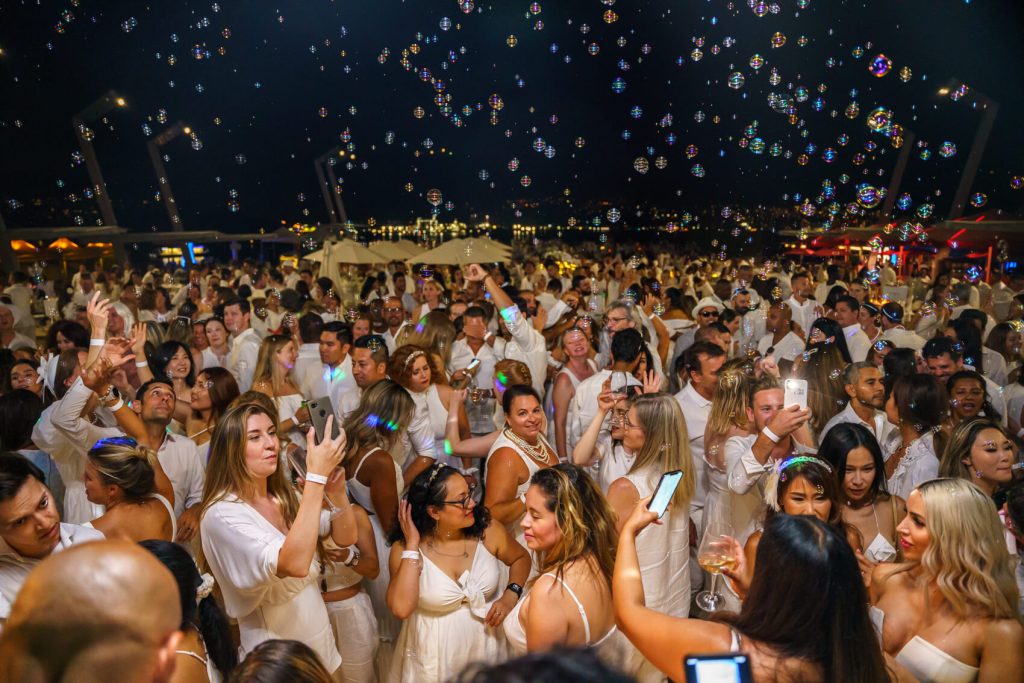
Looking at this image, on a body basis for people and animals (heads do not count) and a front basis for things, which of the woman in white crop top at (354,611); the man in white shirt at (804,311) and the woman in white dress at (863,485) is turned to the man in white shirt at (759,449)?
the man in white shirt at (804,311)

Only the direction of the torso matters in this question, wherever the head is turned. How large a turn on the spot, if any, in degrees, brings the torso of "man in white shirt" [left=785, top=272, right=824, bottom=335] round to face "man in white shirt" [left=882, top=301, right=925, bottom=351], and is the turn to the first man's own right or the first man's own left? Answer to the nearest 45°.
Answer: approximately 45° to the first man's own left

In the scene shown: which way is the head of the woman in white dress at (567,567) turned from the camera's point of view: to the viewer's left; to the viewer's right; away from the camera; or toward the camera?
to the viewer's left

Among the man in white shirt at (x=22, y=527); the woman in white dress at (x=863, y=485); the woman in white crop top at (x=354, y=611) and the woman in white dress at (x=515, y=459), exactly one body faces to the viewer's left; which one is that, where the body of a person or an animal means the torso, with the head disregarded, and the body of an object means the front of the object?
the woman in white crop top at (x=354, y=611)

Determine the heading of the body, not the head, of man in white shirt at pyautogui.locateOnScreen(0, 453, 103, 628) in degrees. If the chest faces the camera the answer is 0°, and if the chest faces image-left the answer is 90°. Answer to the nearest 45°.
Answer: approximately 315°

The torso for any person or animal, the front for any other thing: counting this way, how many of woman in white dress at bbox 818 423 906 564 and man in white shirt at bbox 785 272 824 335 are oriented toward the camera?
2
